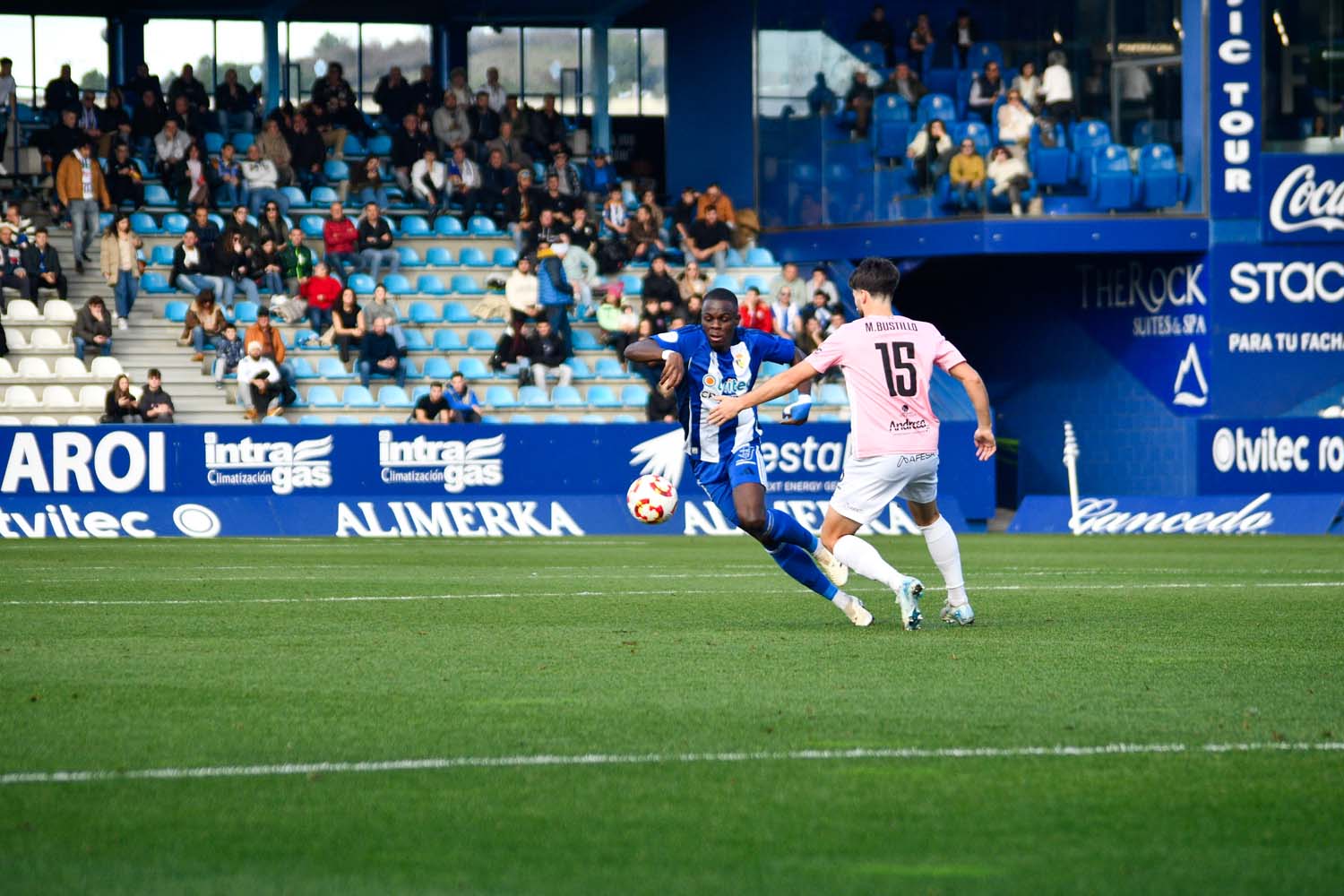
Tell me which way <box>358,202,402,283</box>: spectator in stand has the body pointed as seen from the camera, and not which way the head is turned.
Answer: toward the camera

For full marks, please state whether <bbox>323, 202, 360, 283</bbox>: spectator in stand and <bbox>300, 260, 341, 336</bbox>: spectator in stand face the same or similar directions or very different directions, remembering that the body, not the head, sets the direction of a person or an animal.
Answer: same or similar directions

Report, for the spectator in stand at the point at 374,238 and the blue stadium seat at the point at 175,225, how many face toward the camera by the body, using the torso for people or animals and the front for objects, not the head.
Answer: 2

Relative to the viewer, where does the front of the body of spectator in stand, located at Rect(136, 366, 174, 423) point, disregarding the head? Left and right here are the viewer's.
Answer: facing the viewer

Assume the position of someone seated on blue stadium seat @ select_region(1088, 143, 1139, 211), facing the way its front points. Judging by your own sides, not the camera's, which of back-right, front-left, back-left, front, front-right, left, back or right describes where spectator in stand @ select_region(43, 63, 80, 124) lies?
right

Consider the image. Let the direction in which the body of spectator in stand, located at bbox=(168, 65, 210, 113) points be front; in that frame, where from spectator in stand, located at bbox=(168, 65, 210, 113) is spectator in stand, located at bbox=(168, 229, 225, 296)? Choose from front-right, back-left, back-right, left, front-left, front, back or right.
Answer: front

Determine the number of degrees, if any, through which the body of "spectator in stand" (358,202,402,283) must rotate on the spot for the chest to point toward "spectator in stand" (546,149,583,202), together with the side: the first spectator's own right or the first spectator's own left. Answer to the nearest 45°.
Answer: approximately 135° to the first spectator's own left

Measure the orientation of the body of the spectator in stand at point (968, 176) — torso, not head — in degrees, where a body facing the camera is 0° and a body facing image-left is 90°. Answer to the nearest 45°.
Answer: approximately 0°

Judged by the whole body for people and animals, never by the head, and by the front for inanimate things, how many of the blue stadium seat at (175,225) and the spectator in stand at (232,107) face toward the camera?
2

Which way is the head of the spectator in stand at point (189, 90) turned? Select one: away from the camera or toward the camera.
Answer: toward the camera

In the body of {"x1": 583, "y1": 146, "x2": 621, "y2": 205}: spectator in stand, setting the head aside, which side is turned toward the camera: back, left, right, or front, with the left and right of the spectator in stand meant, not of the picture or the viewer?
front

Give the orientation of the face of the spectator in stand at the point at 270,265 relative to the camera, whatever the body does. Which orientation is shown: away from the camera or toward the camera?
toward the camera

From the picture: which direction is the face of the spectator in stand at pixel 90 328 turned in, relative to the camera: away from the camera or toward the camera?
toward the camera

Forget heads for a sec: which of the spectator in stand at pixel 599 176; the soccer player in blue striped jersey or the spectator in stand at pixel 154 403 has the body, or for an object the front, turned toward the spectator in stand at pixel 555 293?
the spectator in stand at pixel 599 176

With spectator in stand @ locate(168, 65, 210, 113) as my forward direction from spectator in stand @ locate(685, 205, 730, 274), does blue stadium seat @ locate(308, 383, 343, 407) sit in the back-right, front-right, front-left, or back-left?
front-left

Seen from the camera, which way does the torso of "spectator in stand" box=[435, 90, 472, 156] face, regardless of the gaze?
toward the camera
